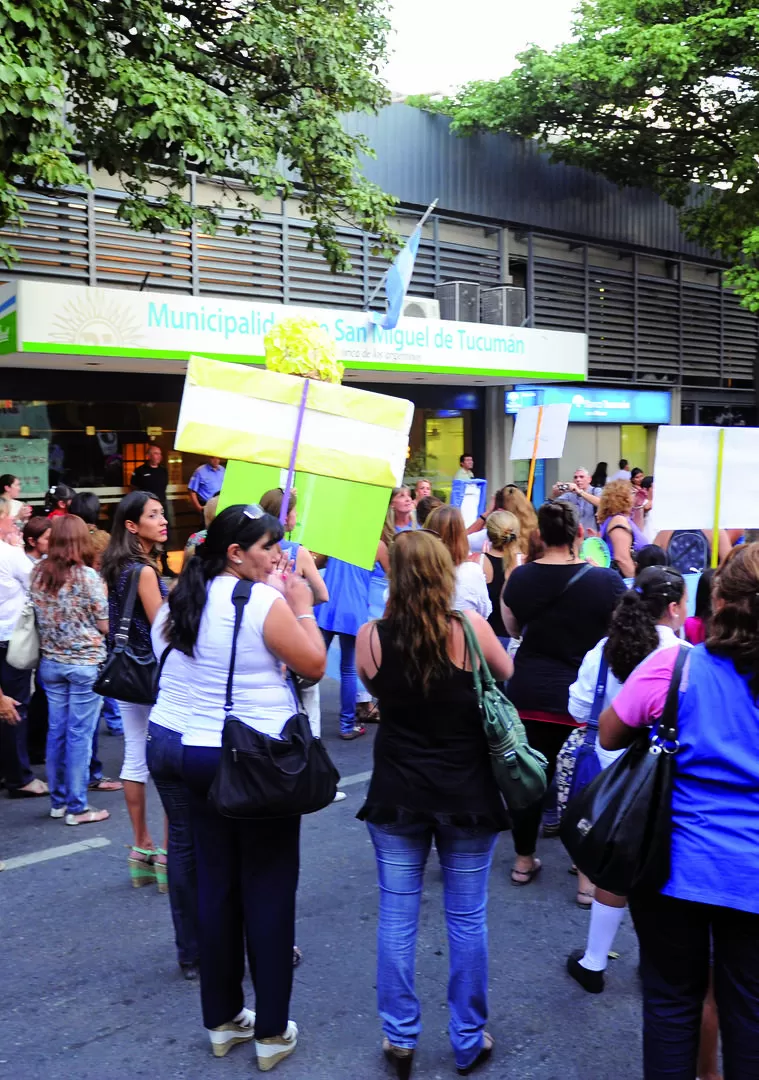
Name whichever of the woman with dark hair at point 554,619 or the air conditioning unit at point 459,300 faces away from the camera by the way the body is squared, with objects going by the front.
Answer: the woman with dark hair

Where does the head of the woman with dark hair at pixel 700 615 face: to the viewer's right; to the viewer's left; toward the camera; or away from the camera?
away from the camera

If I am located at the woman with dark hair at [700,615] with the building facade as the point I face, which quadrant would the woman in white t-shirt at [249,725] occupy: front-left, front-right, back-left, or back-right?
back-left

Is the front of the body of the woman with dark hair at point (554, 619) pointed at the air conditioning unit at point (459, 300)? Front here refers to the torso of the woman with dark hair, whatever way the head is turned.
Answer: yes

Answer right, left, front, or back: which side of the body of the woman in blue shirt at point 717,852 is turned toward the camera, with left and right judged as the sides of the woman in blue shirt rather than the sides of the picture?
back

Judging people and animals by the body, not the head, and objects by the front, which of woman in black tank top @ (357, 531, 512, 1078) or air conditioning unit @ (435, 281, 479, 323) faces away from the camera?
the woman in black tank top

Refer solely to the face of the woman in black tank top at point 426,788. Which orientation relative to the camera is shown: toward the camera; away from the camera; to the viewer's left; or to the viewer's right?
away from the camera

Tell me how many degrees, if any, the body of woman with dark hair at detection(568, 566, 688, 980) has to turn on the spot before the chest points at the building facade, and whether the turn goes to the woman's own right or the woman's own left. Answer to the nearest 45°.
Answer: approximately 45° to the woman's own left

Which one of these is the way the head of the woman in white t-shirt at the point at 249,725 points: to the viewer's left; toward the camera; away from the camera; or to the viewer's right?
to the viewer's right

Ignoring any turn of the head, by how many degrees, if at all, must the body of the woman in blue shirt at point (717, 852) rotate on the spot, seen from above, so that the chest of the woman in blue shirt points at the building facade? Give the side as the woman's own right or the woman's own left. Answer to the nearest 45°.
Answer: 0° — they already face it

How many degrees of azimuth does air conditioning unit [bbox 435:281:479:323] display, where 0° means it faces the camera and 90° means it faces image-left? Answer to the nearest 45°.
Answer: approximately 315°

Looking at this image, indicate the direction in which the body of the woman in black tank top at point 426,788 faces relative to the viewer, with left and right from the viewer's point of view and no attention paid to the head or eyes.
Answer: facing away from the viewer

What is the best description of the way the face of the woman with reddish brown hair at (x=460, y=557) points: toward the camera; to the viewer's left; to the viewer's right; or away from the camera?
away from the camera

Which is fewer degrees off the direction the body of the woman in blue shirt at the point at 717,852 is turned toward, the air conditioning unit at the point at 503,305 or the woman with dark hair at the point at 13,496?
the air conditioning unit

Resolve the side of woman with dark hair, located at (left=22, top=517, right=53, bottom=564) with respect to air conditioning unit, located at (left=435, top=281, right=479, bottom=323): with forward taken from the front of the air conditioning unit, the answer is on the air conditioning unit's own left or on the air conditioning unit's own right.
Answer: on the air conditioning unit's own right

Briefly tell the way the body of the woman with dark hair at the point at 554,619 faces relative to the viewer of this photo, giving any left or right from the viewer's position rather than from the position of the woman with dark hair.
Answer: facing away from the viewer
